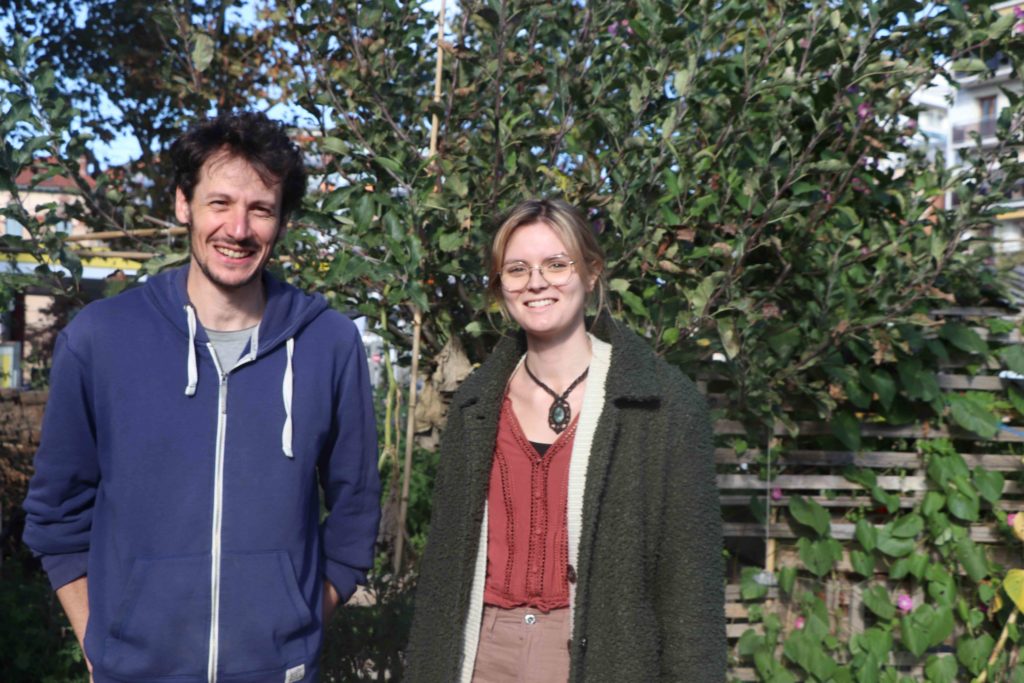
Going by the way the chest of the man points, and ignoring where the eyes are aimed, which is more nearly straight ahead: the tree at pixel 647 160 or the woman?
the woman

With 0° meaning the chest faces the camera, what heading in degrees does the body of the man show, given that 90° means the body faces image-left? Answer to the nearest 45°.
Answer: approximately 0°

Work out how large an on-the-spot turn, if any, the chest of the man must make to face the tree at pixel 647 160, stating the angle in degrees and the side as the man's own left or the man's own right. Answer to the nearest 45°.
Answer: approximately 135° to the man's own left

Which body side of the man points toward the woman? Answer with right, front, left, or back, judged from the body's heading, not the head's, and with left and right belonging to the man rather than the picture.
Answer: left

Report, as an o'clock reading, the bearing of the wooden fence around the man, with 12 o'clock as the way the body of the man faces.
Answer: The wooden fence is roughly at 8 o'clock from the man.

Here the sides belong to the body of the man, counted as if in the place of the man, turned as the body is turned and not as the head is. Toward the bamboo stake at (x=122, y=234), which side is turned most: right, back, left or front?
back

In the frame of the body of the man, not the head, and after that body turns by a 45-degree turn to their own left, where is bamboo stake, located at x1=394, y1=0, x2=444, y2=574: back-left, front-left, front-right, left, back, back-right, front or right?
left
